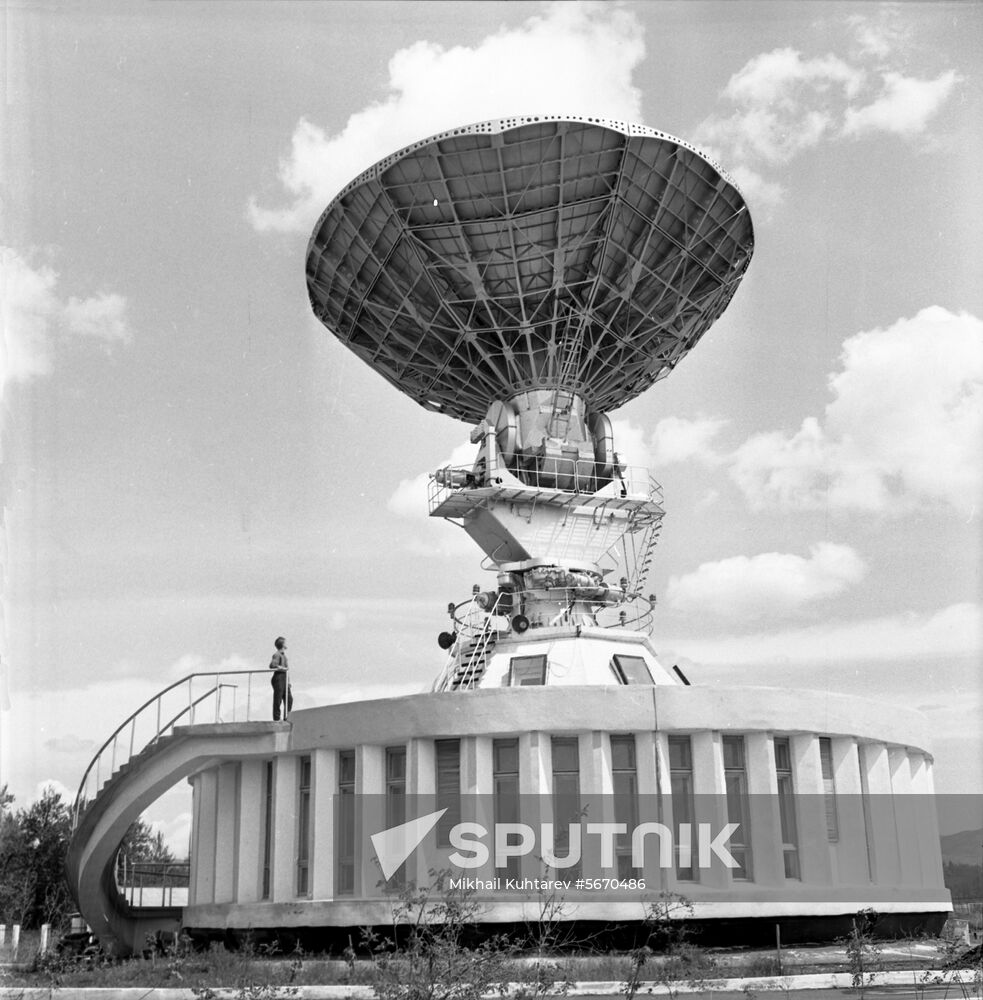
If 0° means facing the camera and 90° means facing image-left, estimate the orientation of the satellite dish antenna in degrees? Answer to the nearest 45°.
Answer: approximately 180°
